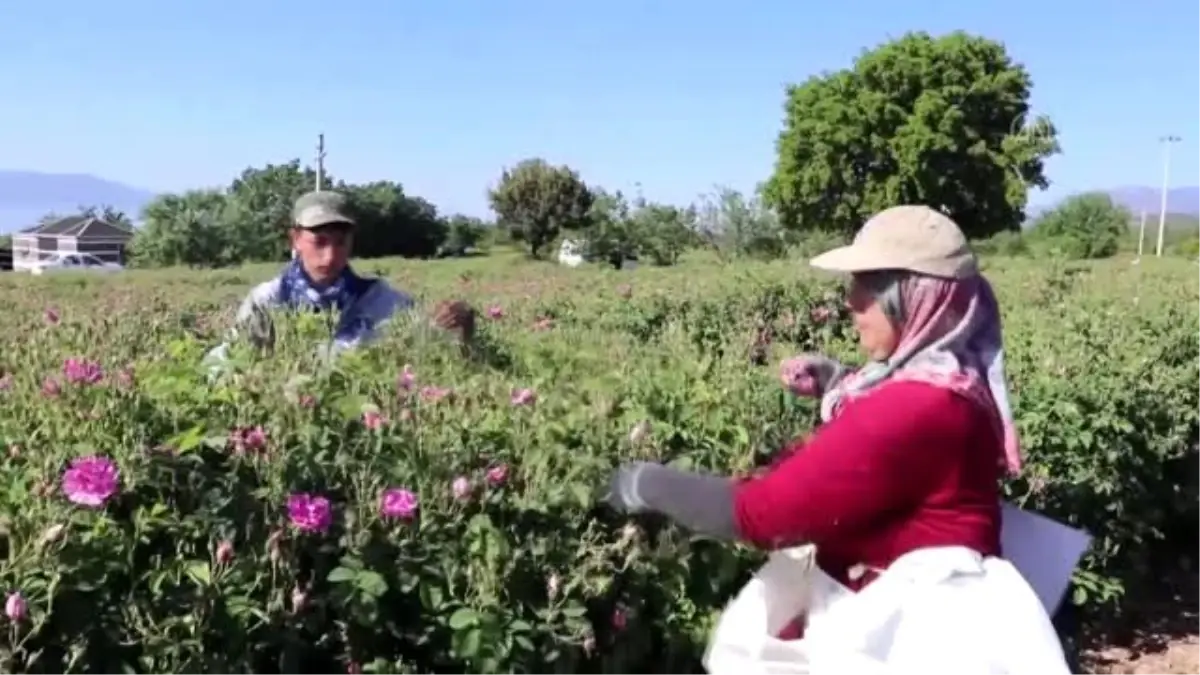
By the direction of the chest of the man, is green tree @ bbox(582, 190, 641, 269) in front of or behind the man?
behind

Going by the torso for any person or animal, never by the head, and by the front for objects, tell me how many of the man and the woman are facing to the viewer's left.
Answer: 1

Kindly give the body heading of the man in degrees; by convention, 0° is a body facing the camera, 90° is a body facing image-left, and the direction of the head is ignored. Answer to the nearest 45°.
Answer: approximately 0°

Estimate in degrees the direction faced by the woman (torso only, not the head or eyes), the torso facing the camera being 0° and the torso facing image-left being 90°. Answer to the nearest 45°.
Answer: approximately 90°

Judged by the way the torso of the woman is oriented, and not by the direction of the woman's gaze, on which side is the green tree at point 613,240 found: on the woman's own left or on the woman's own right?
on the woman's own right

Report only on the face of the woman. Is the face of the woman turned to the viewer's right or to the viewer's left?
to the viewer's left
